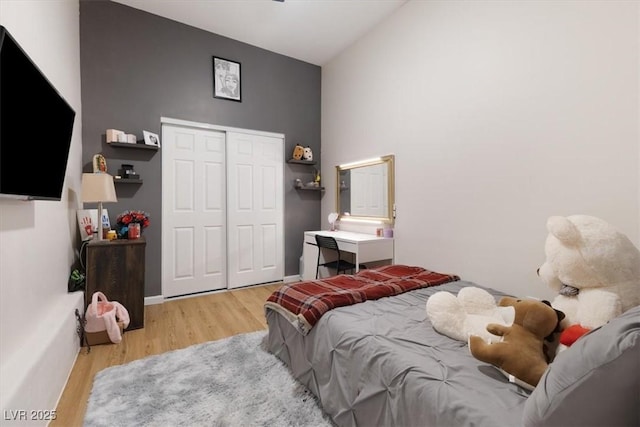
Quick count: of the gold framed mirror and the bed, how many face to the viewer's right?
0

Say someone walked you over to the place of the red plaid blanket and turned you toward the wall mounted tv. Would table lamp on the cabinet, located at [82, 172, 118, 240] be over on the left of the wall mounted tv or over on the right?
right

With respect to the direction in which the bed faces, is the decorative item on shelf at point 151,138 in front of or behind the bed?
in front

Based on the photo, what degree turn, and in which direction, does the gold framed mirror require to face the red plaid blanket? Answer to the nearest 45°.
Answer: approximately 45° to its left

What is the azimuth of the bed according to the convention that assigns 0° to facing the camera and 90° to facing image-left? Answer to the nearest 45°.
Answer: approximately 135°

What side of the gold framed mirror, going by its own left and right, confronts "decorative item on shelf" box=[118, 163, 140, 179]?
front

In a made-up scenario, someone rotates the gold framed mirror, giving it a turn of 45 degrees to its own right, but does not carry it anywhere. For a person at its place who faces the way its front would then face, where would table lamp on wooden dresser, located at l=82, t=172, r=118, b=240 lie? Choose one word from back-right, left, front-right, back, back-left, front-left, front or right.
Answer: front-left

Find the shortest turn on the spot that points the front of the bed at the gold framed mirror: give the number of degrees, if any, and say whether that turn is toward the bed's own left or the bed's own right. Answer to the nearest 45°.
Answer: approximately 45° to the bed's own right

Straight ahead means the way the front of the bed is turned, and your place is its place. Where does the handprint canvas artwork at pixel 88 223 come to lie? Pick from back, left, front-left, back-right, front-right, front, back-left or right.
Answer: front-left

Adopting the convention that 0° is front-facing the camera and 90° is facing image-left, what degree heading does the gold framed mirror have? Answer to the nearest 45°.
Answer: approximately 45°

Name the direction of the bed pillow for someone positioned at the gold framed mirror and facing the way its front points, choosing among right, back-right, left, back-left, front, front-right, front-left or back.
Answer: front-left

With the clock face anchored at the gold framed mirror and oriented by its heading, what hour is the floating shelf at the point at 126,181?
The floating shelf is roughly at 1 o'clock from the gold framed mirror.
